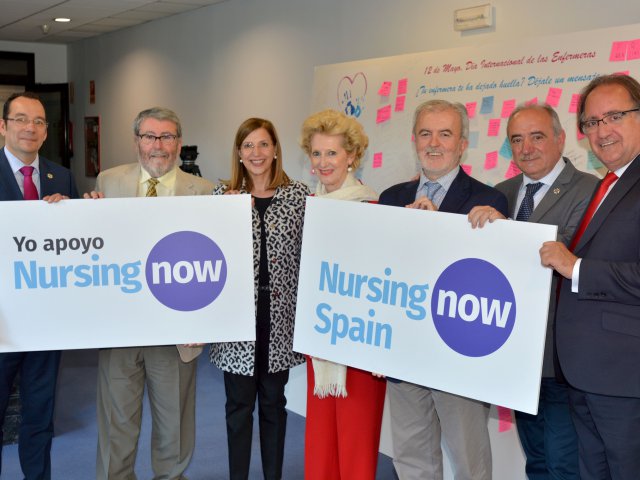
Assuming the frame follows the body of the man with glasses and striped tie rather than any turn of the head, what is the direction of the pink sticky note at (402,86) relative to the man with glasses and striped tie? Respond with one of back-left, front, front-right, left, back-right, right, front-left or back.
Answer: back-left

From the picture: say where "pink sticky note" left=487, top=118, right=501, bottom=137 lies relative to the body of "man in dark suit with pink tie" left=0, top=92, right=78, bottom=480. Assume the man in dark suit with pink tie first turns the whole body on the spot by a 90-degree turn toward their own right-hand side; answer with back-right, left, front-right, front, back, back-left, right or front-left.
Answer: back

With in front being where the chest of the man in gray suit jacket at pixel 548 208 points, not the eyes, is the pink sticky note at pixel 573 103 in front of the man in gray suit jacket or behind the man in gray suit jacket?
behind

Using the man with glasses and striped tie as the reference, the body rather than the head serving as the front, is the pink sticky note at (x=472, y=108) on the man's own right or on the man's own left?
on the man's own left

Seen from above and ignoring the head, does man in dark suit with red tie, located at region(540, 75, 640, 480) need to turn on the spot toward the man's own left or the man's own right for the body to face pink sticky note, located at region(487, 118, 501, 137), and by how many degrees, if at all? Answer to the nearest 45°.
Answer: approximately 135° to the man's own right
